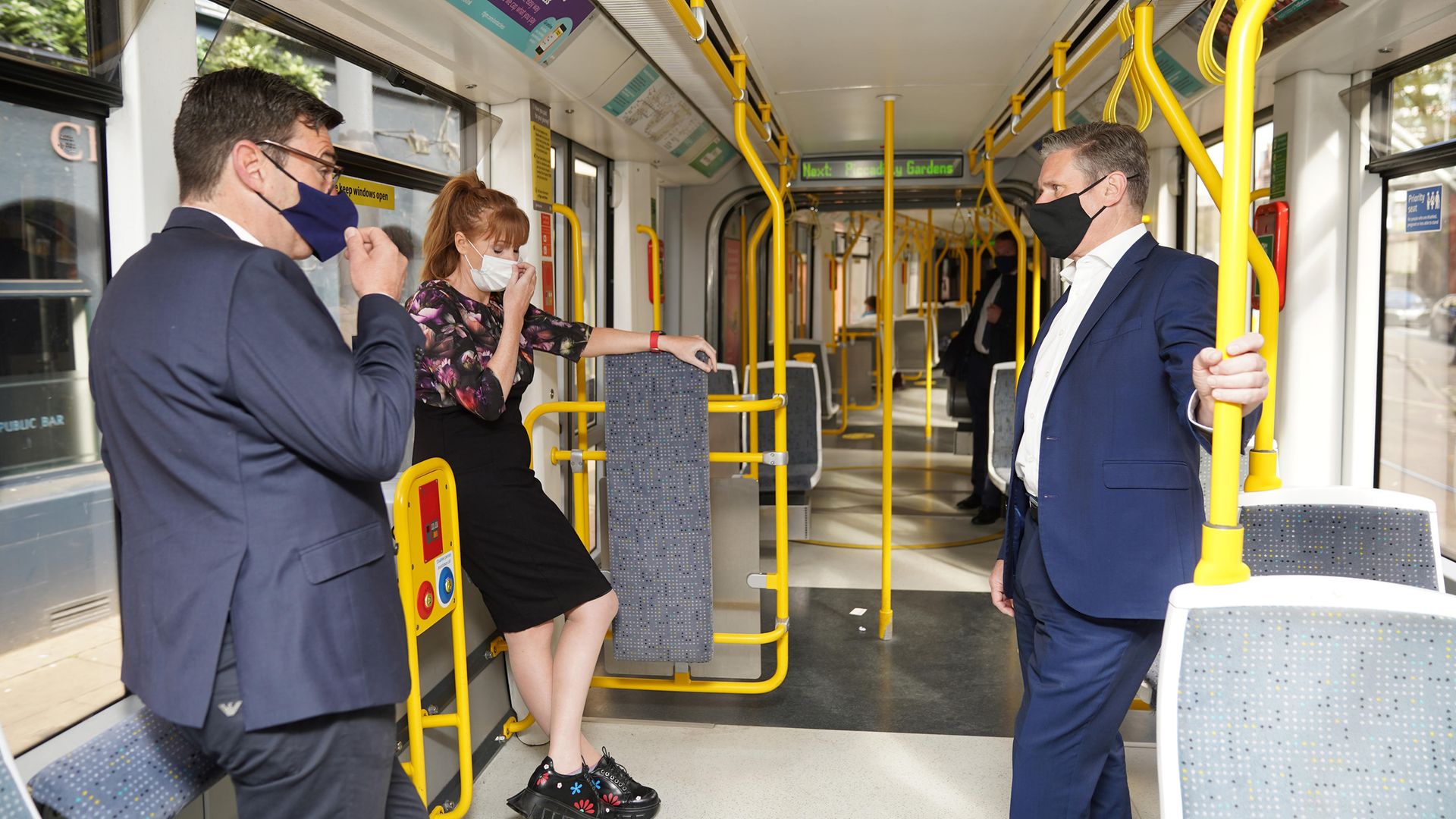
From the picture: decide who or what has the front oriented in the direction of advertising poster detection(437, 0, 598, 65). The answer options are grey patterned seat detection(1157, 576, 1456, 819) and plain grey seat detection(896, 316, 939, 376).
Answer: plain grey seat detection(896, 316, 939, 376)

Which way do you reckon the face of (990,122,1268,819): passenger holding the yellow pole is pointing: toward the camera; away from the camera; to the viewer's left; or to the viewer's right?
to the viewer's left

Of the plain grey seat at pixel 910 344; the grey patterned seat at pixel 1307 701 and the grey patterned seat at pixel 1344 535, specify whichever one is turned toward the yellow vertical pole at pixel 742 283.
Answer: the plain grey seat at pixel 910 344

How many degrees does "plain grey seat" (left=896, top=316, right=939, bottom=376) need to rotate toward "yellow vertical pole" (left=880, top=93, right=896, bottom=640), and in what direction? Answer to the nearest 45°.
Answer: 0° — it already faces it

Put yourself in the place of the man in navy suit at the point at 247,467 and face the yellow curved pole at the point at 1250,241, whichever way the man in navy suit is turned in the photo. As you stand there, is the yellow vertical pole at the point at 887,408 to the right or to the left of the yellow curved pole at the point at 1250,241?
left

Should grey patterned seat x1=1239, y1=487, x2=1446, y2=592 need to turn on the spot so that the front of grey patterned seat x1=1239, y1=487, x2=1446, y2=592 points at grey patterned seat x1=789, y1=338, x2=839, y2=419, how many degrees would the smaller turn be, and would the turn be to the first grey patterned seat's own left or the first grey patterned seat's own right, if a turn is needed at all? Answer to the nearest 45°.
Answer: approximately 135° to the first grey patterned seat's own right

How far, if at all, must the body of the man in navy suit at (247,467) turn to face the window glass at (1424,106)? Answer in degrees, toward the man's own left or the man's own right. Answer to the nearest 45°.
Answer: approximately 45° to the man's own right

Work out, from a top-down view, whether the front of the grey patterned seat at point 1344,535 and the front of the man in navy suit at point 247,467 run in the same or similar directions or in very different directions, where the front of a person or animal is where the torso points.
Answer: very different directions
